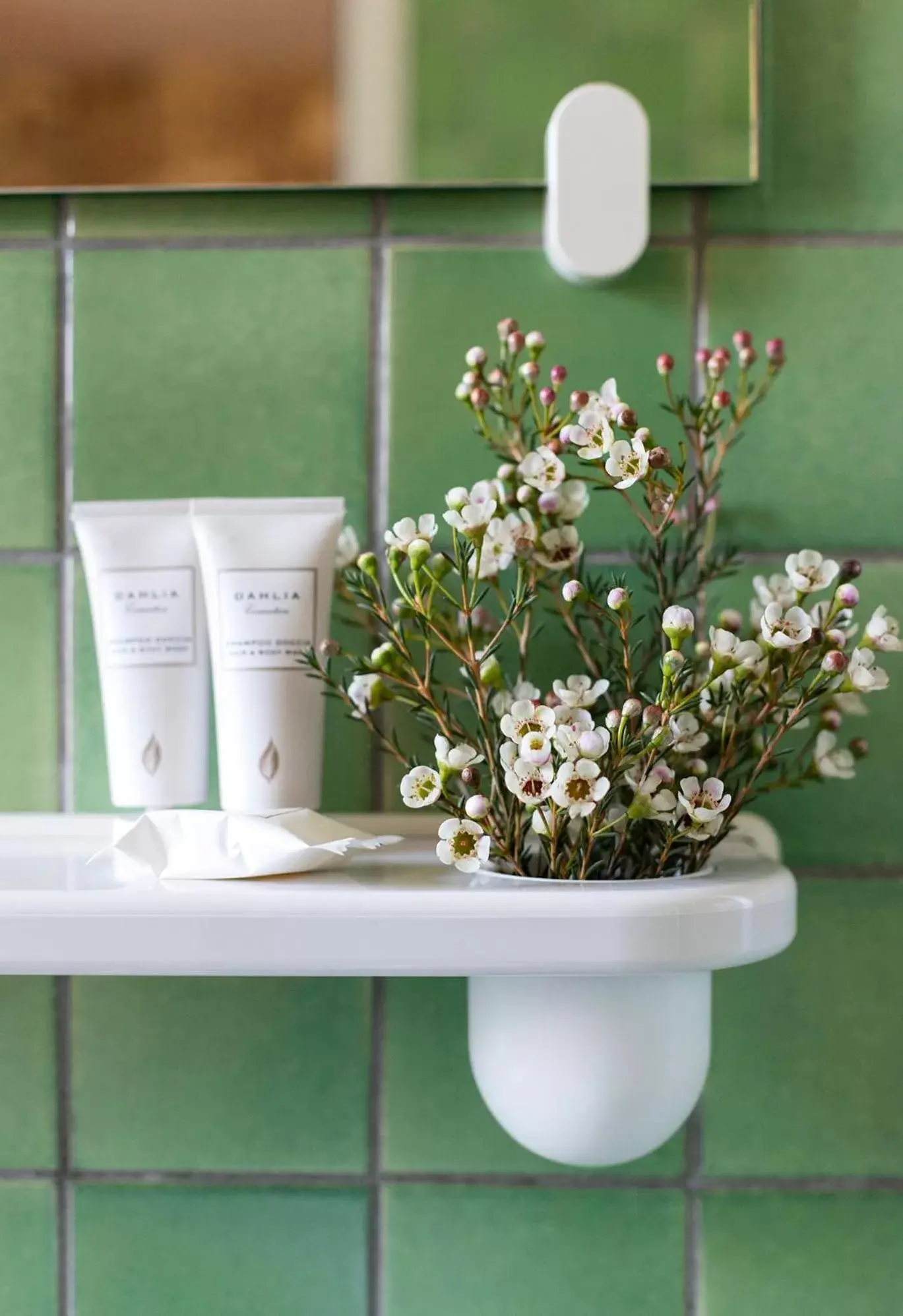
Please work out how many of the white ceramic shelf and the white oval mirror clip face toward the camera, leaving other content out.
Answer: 2

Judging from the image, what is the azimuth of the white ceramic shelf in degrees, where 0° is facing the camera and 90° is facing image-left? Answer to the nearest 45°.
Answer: approximately 0°

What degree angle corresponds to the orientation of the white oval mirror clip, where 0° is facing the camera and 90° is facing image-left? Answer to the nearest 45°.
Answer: approximately 0°
